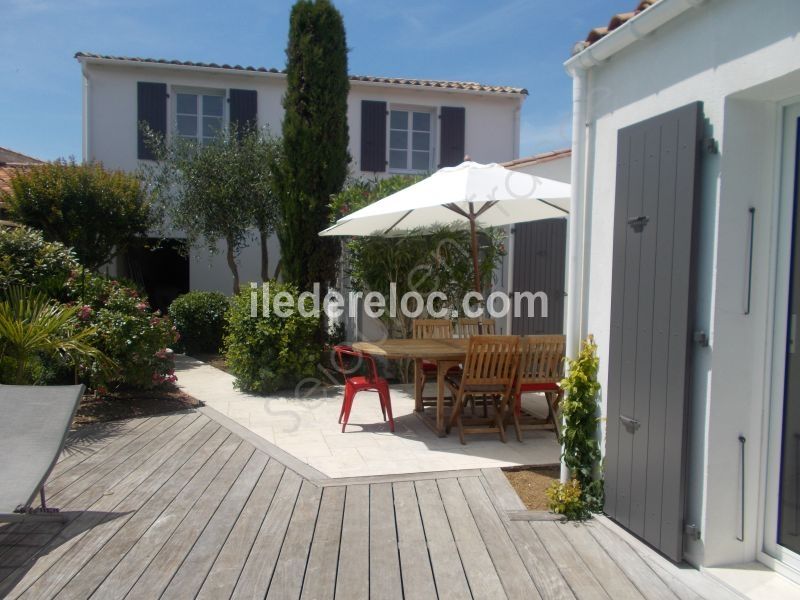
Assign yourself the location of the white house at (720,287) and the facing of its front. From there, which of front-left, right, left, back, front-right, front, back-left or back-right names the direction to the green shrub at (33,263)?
front-right

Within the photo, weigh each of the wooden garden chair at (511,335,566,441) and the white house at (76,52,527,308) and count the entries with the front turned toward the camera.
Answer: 1

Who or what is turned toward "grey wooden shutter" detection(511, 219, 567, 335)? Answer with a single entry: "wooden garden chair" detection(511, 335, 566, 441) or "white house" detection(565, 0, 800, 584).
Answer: the wooden garden chair

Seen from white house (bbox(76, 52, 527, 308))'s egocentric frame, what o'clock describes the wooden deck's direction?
The wooden deck is roughly at 12 o'clock from the white house.

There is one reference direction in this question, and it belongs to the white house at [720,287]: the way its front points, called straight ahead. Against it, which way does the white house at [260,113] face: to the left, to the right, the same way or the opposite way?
to the left

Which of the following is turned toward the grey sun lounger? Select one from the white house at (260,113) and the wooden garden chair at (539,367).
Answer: the white house

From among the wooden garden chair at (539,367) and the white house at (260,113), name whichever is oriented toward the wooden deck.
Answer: the white house

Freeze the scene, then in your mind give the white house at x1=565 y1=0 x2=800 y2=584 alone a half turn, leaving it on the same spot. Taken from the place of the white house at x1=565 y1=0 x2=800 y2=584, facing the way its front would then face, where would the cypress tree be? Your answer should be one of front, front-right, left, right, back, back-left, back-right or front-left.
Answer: left
